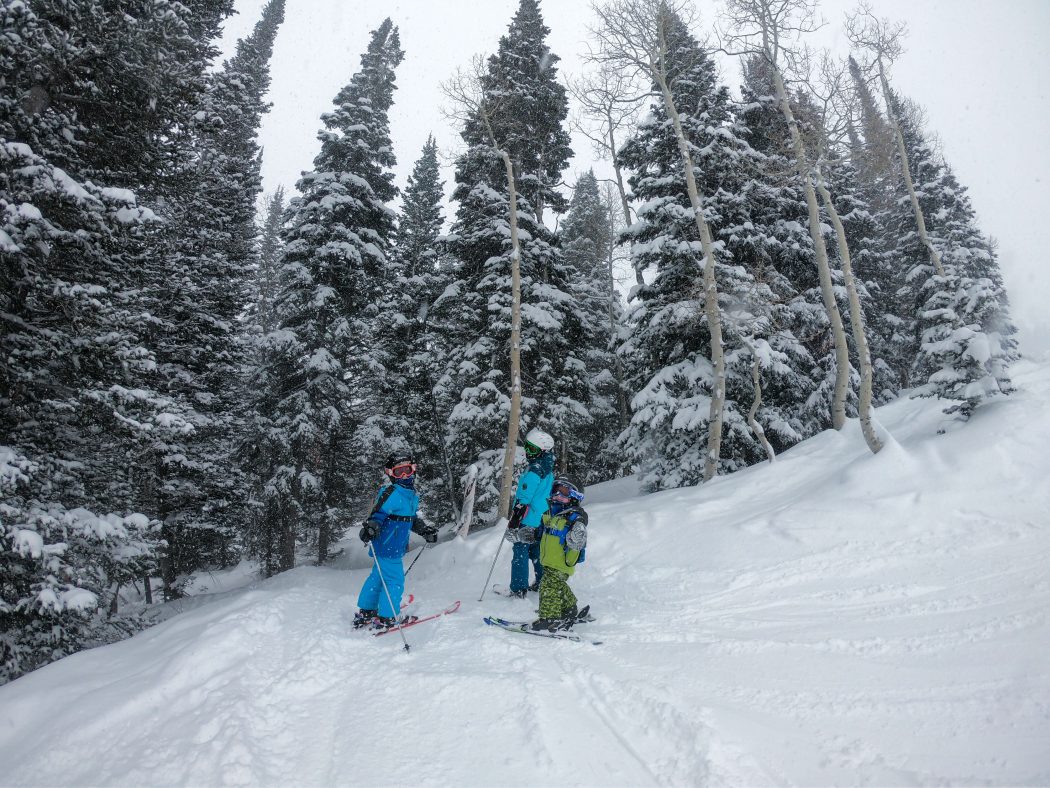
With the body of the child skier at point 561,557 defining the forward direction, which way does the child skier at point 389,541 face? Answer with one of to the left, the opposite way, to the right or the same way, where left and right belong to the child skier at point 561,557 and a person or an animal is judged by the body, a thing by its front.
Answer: to the left

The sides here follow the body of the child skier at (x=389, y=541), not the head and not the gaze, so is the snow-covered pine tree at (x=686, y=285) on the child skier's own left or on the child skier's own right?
on the child skier's own left

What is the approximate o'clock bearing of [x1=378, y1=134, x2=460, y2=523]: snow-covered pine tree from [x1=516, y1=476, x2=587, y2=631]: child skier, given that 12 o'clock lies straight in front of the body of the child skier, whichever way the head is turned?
The snow-covered pine tree is roughly at 4 o'clock from the child skier.

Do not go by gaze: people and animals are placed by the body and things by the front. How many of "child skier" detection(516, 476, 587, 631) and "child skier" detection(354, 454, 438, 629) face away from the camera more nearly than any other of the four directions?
0

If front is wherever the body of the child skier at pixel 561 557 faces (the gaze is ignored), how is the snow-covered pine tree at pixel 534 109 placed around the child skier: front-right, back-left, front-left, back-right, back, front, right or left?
back-right

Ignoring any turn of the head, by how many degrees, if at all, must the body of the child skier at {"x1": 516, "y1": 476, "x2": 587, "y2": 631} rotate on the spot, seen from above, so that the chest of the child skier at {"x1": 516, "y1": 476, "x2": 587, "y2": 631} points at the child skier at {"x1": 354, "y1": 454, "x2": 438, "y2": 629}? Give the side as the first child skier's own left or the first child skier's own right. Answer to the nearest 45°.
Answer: approximately 45° to the first child skier's own right

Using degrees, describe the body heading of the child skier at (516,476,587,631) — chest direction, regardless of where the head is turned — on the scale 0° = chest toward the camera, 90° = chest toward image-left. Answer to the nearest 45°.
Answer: approximately 45°

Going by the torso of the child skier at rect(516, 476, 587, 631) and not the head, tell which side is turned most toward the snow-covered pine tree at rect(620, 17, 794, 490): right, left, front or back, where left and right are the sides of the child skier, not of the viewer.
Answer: back

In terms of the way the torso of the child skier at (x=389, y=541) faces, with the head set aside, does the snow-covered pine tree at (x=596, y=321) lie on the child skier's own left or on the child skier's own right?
on the child skier's own left

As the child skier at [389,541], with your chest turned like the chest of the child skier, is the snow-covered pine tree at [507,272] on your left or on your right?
on your left
